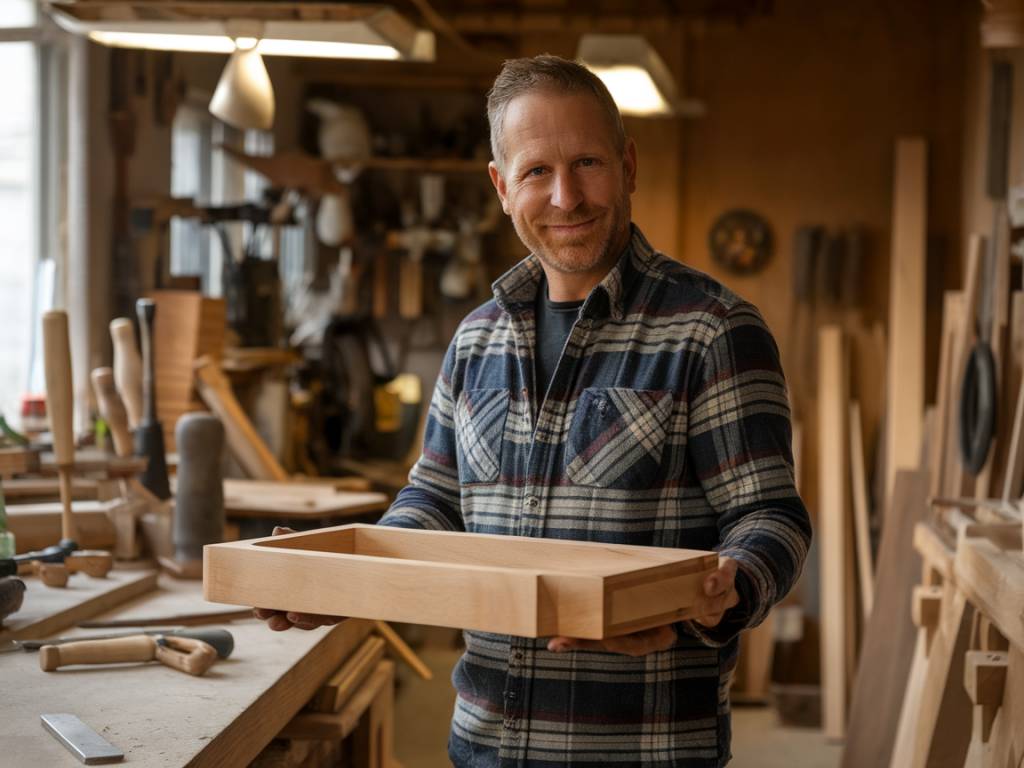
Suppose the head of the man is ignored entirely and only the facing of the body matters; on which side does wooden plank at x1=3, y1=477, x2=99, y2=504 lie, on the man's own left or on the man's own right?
on the man's own right

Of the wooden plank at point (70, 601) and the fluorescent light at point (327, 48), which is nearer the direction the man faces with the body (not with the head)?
the wooden plank

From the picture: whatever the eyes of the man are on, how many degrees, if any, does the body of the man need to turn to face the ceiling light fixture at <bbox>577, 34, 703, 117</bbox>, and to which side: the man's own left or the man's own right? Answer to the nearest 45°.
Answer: approximately 135° to the man's own right

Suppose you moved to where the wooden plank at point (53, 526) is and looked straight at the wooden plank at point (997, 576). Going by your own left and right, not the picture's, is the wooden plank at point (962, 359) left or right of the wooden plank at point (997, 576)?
left

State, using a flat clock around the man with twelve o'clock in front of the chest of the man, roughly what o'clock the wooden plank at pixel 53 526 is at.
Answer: The wooden plank is roughly at 3 o'clock from the man.

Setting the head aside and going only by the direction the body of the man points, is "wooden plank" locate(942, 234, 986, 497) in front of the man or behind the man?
behind

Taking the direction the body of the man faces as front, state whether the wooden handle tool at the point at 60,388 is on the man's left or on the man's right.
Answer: on the man's right

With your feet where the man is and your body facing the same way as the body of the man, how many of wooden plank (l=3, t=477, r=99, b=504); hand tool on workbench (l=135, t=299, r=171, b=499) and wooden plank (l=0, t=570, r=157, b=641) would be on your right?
3

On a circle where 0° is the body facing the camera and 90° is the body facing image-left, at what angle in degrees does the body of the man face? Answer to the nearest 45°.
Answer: approximately 45°
